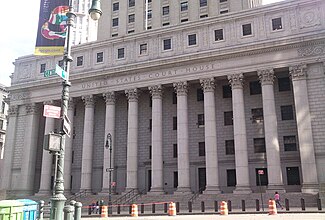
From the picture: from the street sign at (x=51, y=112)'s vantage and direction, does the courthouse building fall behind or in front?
behind
